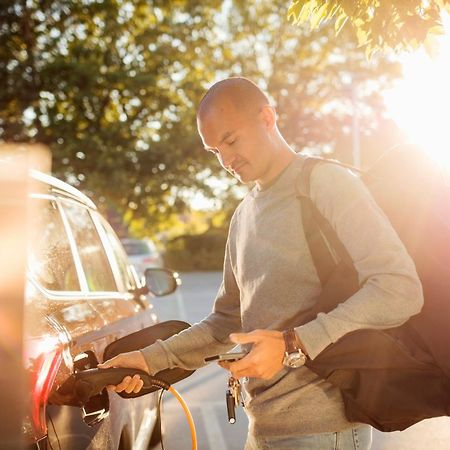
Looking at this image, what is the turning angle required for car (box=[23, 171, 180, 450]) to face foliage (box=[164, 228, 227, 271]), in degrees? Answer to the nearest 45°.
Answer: approximately 45° to its left

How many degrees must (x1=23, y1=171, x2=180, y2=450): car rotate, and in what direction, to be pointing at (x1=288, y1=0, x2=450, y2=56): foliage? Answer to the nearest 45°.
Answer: approximately 45° to its right

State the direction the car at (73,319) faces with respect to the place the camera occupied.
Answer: facing away from the viewer and to the right of the viewer

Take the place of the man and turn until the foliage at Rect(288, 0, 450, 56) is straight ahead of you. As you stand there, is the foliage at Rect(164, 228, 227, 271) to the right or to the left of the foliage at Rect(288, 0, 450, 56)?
left

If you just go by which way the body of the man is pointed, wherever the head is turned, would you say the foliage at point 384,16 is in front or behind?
behind

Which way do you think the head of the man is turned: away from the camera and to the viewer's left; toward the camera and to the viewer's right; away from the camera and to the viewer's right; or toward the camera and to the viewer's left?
toward the camera and to the viewer's left

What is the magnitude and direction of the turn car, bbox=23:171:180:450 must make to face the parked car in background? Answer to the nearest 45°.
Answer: approximately 45° to its left

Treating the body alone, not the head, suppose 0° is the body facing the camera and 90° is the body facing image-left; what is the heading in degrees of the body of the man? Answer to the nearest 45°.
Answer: approximately 45°

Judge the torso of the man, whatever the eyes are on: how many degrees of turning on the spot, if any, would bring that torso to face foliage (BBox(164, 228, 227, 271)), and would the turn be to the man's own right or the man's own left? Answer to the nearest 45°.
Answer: approximately 135° to the man's own right

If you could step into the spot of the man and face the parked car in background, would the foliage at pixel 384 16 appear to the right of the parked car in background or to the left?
right

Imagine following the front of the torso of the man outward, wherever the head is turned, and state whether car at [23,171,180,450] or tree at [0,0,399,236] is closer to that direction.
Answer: the car

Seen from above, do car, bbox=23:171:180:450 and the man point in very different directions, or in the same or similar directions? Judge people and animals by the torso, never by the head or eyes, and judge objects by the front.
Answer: very different directions
